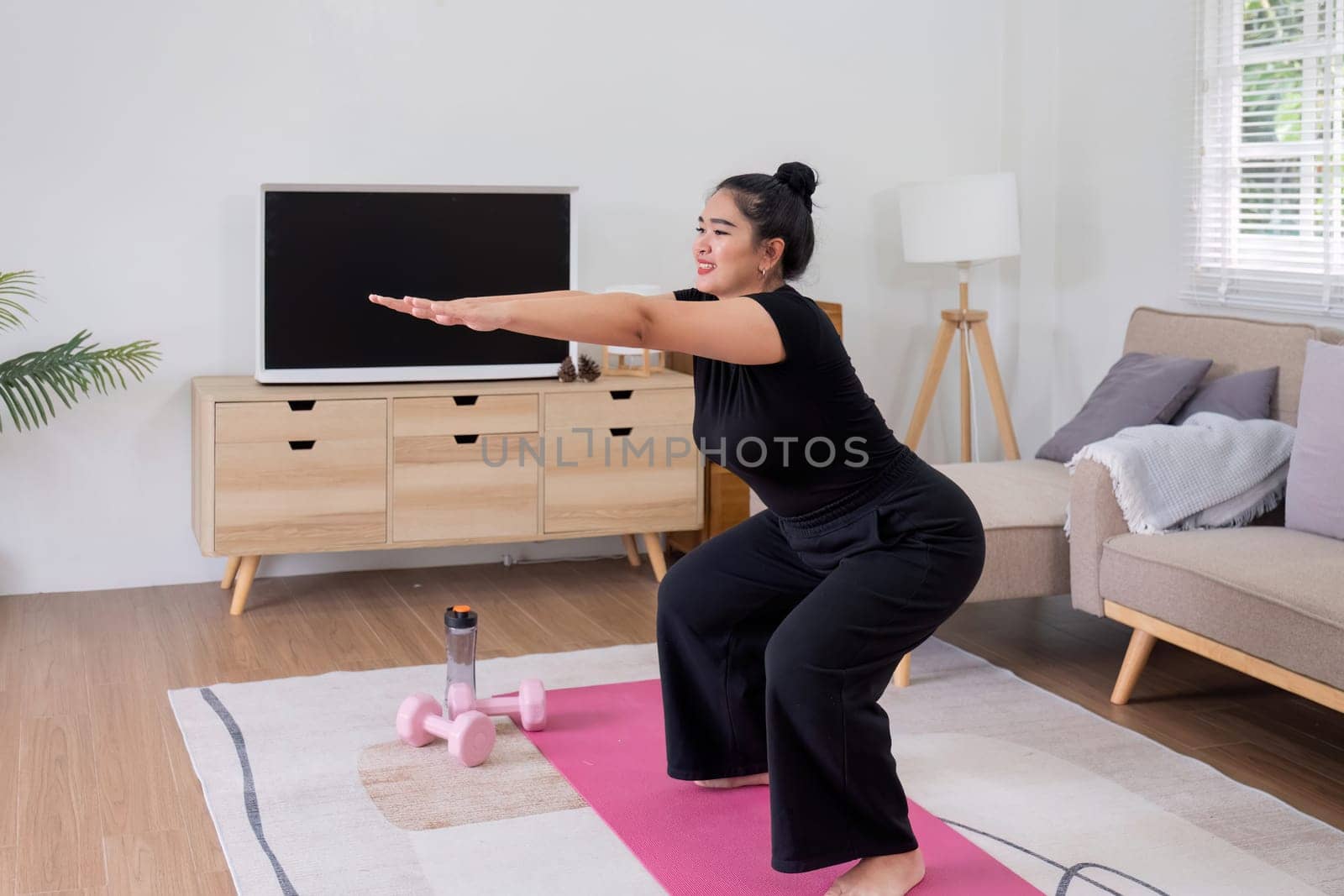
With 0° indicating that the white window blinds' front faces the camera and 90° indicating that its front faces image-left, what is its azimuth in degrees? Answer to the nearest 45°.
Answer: approximately 45°

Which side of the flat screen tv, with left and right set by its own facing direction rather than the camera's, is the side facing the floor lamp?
left

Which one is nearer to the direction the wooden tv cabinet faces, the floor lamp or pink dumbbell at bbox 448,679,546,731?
the pink dumbbell

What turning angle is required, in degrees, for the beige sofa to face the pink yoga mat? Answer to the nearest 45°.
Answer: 0° — it already faces it

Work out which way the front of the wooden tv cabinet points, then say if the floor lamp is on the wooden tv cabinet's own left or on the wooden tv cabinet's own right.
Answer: on the wooden tv cabinet's own left
